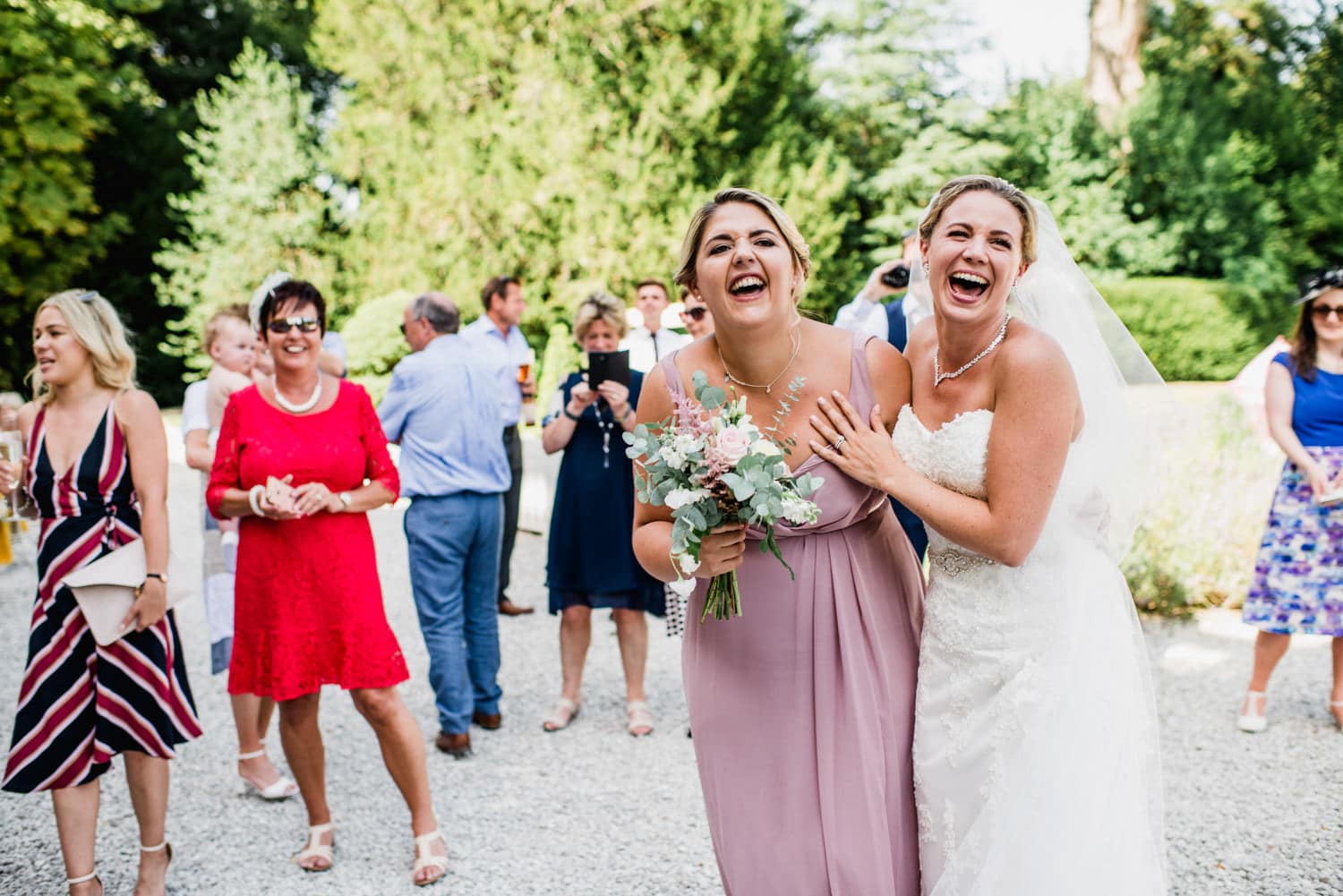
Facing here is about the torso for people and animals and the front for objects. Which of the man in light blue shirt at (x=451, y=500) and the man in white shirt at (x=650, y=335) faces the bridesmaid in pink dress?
the man in white shirt

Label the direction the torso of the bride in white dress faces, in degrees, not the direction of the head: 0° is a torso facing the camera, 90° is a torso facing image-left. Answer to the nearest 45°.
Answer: approximately 45°

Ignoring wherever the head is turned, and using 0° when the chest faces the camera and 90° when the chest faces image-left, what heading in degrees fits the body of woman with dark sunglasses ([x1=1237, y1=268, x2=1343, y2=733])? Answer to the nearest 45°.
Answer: approximately 0°

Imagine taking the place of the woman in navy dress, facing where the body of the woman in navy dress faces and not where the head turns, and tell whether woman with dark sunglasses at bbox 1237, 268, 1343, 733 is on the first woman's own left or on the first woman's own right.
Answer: on the first woman's own left

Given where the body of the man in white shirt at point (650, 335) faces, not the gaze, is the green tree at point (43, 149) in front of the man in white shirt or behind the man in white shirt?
behind

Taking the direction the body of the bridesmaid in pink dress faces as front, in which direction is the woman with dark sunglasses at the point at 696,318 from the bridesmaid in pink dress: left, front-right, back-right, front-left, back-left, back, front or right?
back

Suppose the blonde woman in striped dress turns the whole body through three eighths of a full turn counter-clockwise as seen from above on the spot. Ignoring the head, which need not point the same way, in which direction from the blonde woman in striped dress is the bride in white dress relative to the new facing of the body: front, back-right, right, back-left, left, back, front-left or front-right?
front-right

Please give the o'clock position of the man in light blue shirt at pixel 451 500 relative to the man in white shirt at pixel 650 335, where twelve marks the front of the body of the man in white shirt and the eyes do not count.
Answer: The man in light blue shirt is roughly at 1 o'clock from the man in white shirt.
